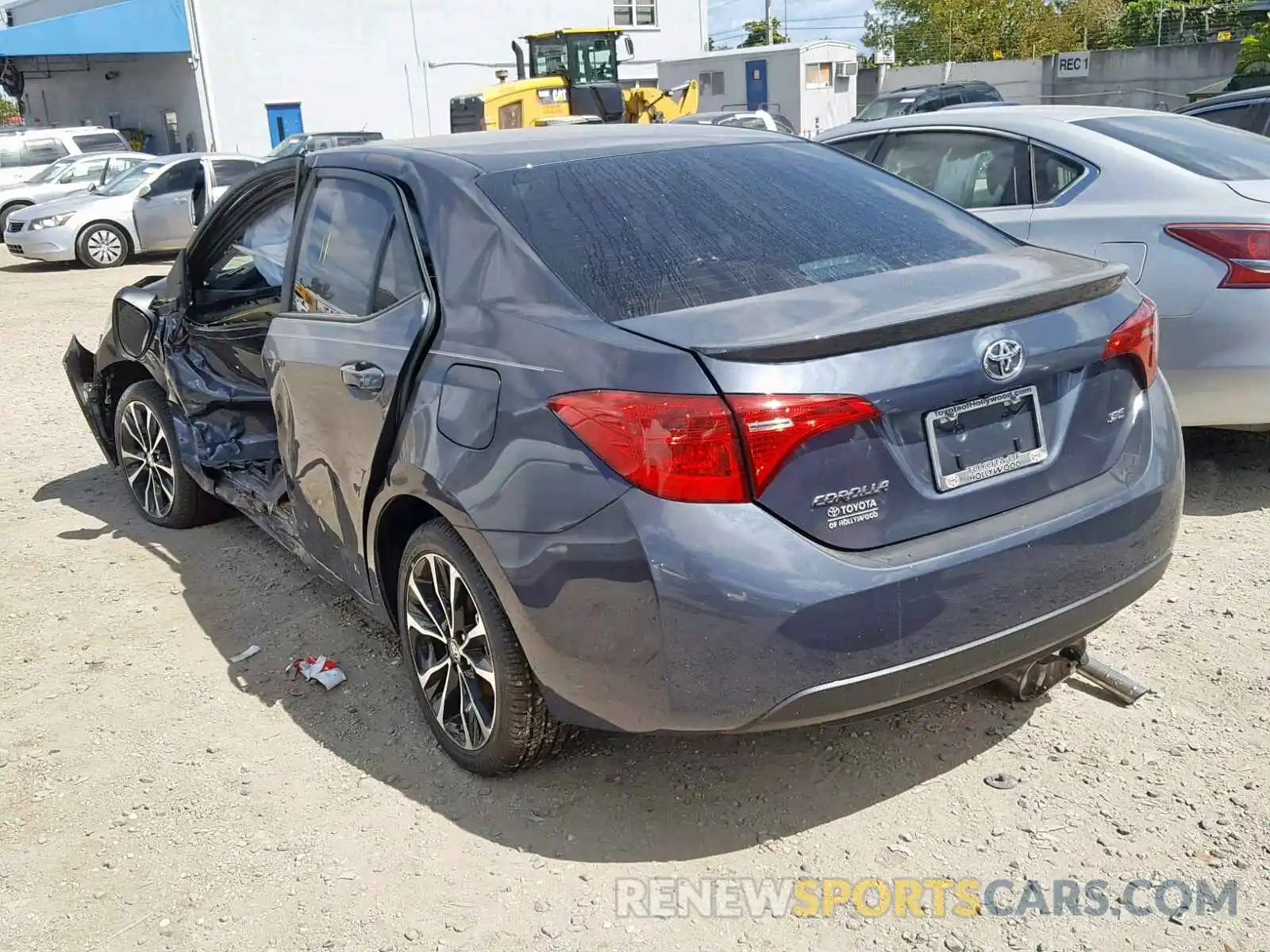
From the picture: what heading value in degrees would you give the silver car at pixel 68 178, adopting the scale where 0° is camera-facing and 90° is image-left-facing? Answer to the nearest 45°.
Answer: approximately 45°

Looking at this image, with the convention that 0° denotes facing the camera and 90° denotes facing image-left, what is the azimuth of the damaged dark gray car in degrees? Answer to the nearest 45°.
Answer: approximately 135°

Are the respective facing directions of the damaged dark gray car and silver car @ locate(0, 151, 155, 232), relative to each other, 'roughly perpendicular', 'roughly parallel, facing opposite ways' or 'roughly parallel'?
roughly perpendicular

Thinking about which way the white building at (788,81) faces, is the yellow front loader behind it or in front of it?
in front

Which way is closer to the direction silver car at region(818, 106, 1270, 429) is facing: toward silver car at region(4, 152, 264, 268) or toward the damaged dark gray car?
the silver car

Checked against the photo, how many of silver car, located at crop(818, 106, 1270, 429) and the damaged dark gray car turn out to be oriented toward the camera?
0

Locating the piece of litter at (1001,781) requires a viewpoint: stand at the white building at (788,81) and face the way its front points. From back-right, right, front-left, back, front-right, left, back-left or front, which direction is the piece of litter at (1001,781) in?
front-left

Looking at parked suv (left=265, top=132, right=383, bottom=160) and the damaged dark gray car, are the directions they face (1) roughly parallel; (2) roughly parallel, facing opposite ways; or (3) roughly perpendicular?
roughly perpendicular

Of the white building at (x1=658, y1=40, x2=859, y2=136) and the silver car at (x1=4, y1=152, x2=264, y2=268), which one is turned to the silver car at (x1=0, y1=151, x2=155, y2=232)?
the white building
